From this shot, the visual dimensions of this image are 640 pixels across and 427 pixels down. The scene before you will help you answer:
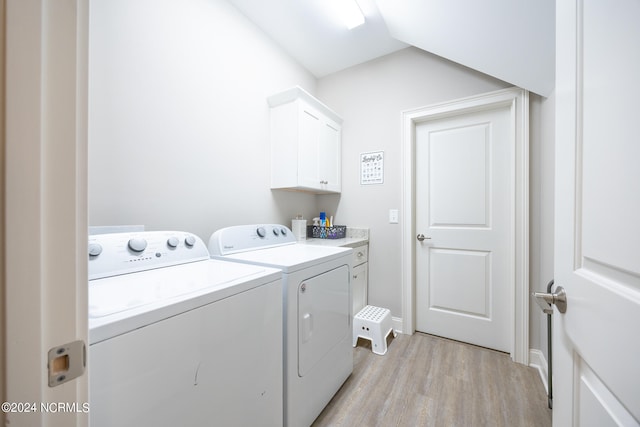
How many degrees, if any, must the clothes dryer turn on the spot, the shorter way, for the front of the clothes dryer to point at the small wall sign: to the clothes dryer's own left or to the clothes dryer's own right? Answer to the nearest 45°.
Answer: approximately 90° to the clothes dryer's own left

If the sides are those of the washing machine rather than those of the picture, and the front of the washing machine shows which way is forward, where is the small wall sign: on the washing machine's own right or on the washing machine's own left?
on the washing machine's own left

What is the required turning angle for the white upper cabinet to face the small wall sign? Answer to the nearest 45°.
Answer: approximately 90° to its left

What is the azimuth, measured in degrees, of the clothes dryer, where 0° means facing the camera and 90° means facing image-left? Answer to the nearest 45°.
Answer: approximately 315°

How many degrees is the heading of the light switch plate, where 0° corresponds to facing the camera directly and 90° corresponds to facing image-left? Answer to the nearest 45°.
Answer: approximately 0°

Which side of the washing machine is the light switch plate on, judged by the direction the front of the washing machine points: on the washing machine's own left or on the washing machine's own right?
on the washing machine's own left

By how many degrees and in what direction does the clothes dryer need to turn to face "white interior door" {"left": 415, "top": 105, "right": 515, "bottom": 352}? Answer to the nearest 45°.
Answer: approximately 45° to its left

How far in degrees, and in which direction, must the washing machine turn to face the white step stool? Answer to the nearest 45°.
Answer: approximately 90° to its left
